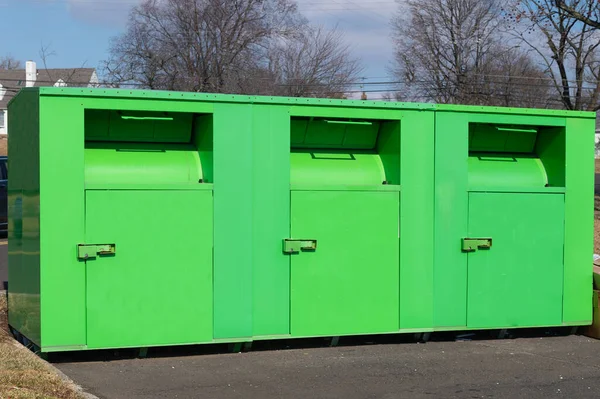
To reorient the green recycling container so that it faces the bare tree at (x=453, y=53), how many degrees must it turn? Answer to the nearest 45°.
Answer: approximately 135° to its left

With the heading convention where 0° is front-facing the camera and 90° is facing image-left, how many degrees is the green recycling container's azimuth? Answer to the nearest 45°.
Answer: approximately 315°
